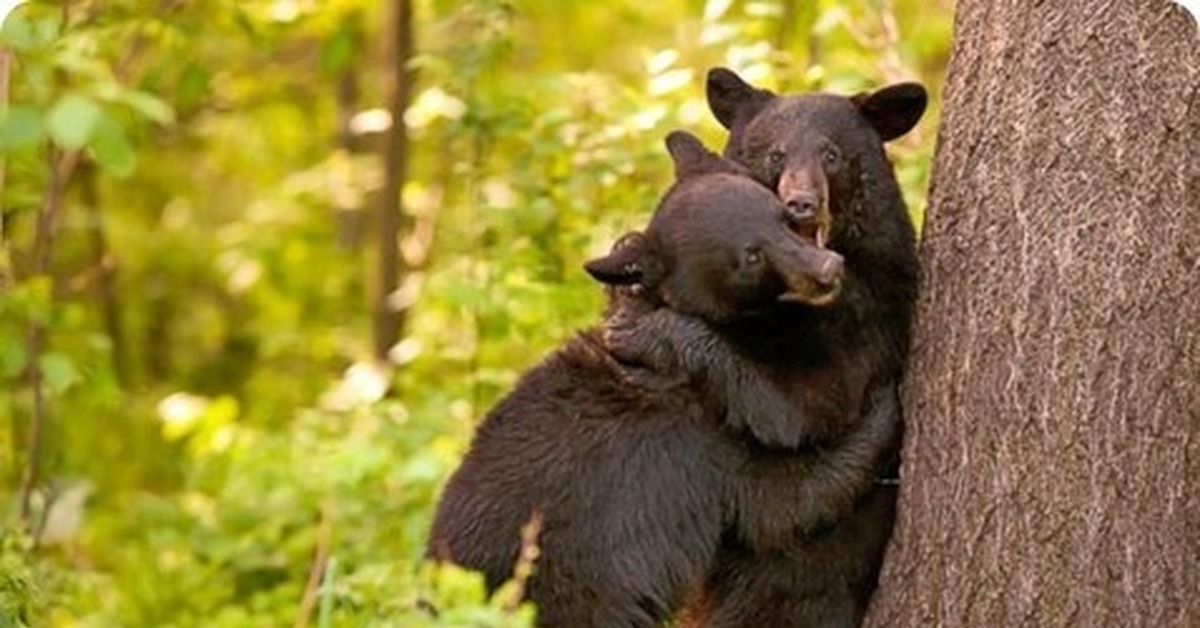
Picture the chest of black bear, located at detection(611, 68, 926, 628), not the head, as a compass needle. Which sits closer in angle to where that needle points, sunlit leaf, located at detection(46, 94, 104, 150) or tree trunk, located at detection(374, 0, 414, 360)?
the sunlit leaf

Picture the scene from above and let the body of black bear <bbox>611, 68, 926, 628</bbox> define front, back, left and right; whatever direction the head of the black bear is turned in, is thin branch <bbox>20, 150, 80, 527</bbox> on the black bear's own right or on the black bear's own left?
on the black bear's own right

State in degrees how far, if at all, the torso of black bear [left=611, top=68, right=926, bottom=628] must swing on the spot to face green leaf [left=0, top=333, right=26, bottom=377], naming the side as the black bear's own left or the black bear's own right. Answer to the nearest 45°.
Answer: approximately 45° to the black bear's own right

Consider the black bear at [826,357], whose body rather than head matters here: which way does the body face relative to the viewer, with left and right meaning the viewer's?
facing the viewer and to the left of the viewer

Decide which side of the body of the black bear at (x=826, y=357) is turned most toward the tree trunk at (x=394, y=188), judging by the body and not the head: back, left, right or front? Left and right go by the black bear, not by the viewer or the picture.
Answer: right

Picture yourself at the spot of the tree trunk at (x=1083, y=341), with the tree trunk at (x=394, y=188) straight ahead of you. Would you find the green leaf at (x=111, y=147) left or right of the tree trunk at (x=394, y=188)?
left
